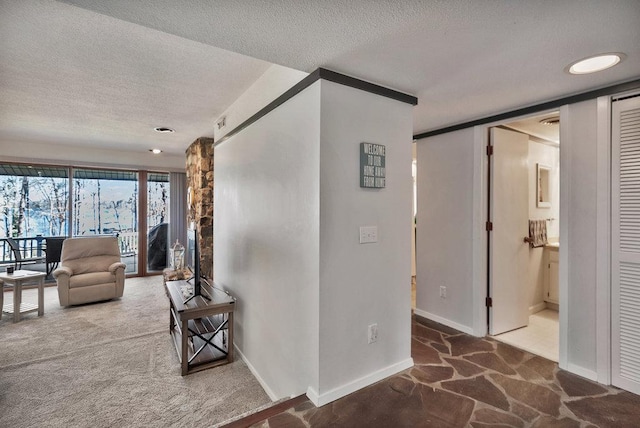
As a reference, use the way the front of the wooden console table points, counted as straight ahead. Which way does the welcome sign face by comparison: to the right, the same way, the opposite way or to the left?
to the left

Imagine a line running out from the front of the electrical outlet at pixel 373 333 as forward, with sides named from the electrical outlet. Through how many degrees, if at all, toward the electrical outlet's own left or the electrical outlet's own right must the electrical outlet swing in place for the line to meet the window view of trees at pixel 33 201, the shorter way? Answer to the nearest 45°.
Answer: approximately 135° to the electrical outlet's own right

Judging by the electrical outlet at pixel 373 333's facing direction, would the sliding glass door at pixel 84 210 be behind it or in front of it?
behind

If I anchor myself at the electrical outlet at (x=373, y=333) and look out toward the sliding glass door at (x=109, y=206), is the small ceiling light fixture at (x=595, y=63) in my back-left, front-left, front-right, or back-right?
back-right

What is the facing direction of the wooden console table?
to the viewer's left

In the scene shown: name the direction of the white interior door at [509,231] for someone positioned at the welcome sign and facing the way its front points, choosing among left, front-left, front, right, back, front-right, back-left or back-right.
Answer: left

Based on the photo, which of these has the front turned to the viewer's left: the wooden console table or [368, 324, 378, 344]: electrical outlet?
the wooden console table

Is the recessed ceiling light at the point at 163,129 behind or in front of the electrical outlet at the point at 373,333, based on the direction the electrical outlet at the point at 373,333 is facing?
behind

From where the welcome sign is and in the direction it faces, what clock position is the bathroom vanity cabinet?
The bathroom vanity cabinet is roughly at 9 o'clock from the welcome sign.

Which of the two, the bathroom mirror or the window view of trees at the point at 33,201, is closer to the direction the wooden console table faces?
the window view of trees

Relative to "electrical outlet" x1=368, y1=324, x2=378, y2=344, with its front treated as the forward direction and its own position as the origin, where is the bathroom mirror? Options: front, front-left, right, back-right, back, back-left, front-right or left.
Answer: left

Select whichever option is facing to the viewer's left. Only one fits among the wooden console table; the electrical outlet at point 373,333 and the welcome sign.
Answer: the wooden console table

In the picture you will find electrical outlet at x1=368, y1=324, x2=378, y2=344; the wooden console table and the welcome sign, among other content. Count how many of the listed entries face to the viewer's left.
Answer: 1

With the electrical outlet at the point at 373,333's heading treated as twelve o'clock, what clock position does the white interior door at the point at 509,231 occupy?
The white interior door is roughly at 9 o'clock from the electrical outlet.

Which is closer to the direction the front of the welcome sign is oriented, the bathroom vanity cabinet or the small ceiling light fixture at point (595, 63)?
the small ceiling light fixture
